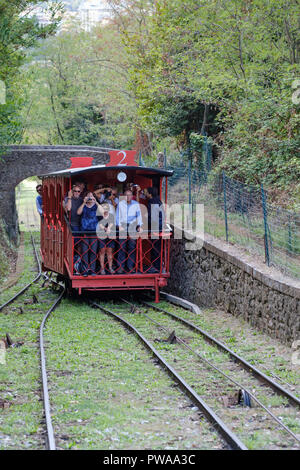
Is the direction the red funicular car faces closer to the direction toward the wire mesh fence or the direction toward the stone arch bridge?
the wire mesh fence

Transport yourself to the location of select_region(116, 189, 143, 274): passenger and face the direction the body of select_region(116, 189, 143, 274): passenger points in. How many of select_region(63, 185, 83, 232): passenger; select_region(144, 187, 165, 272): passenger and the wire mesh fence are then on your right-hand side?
1

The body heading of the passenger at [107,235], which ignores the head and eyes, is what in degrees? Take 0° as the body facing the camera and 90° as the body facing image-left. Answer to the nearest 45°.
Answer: approximately 0°

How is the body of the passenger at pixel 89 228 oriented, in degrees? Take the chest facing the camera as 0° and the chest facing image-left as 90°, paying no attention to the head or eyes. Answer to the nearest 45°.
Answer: approximately 0°
